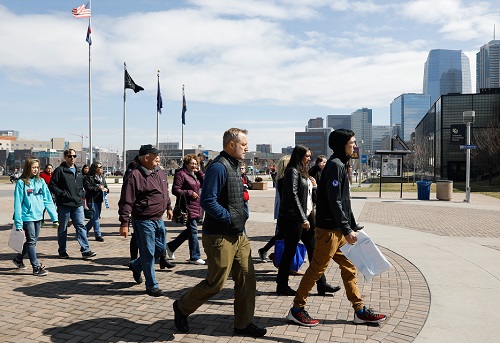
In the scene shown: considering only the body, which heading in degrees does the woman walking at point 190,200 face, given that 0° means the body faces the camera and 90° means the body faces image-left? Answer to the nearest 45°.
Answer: approximately 315°

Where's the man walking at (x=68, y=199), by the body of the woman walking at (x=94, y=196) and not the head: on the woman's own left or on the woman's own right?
on the woman's own right

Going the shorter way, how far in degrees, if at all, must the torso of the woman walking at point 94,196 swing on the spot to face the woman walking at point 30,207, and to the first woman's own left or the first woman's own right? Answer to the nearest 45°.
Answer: approximately 45° to the first woman's own right

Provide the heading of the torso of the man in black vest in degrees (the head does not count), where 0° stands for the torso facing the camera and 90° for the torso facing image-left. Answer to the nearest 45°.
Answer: approximately 270°

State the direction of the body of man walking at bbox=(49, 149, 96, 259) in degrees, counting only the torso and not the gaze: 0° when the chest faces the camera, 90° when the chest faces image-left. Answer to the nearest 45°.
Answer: approximately 315°

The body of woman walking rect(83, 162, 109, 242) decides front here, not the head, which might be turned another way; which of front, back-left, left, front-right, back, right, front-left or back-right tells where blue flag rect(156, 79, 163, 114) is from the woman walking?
back-left

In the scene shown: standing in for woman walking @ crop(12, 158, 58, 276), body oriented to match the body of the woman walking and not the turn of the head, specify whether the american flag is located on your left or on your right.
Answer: on your left

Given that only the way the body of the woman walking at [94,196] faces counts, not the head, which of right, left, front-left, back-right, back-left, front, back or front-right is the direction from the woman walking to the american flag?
back-left

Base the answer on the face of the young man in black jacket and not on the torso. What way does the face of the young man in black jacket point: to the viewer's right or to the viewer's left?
to the viewer's right
